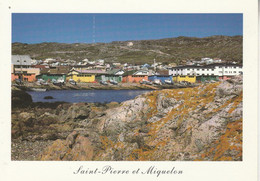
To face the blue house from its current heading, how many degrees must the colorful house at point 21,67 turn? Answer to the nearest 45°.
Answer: approximately 90° to its left

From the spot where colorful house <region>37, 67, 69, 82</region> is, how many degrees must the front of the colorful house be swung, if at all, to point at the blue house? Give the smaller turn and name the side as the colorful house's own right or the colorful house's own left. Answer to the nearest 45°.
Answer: approximately 45° to the colorful house's own left

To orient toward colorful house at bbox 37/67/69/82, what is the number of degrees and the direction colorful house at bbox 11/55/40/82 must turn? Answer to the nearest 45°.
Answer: approximately 135° to its left

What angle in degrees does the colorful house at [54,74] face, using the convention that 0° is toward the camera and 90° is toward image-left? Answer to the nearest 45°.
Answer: approximately 0°

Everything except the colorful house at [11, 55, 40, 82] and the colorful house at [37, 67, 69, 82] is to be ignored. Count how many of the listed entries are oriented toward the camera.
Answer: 2

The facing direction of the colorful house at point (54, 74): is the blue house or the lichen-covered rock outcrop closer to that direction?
the lichen-covered rock outcrop

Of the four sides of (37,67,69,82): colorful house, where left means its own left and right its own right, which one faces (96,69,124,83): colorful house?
left

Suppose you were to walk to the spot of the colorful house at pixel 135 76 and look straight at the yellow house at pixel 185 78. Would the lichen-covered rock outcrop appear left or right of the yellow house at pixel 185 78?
right

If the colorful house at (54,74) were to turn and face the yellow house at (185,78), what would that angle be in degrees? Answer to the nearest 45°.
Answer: approximately 45° to its left
